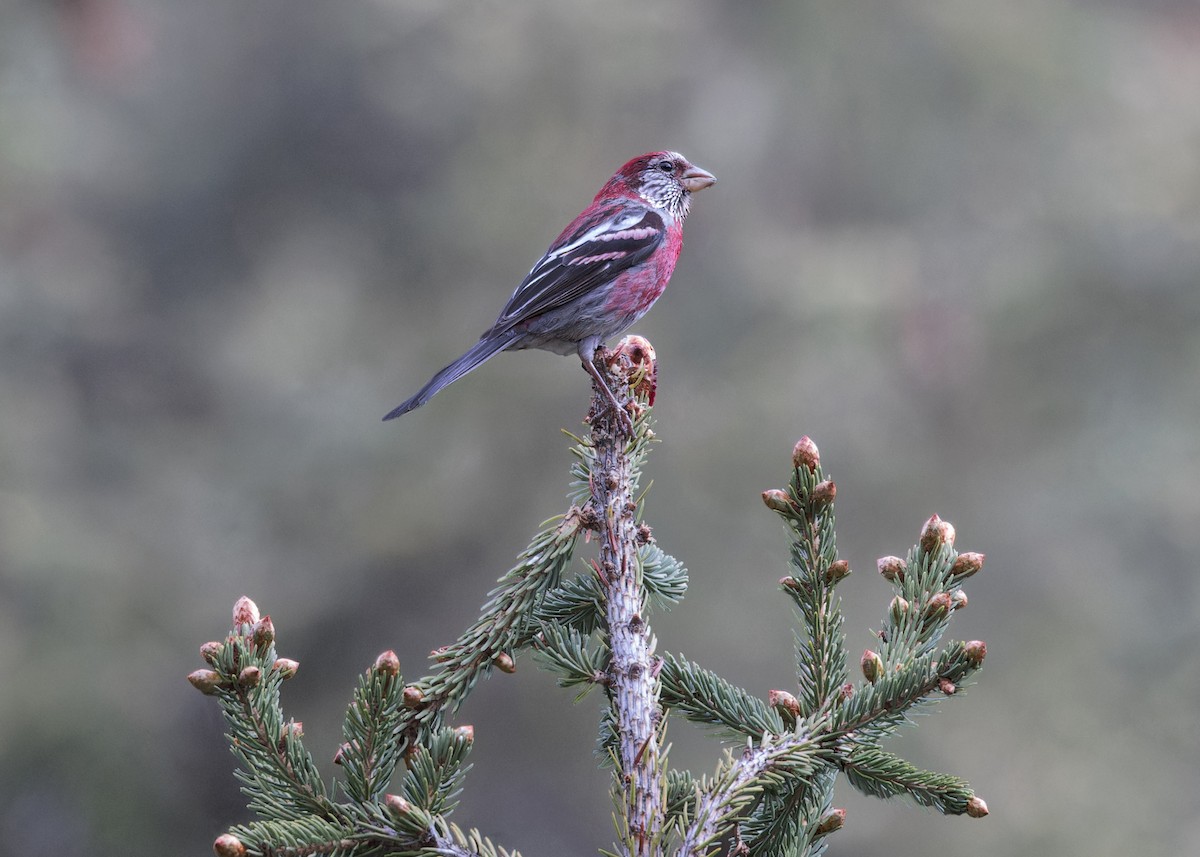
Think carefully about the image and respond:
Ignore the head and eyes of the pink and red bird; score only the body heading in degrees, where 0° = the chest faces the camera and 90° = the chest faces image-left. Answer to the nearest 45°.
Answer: approximately 270°
